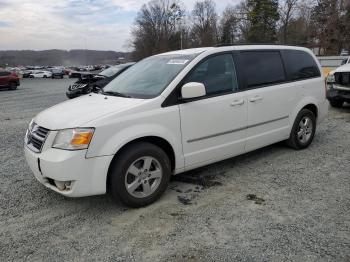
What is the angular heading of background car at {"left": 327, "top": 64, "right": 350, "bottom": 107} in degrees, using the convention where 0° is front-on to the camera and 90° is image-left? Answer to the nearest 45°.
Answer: approximately 0°

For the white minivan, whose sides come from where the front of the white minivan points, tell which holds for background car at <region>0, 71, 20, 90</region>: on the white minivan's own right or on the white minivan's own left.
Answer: on the white minivan's own right

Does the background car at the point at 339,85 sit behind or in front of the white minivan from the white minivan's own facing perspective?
behind

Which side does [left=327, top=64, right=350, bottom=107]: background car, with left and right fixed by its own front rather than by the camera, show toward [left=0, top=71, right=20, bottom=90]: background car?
right
